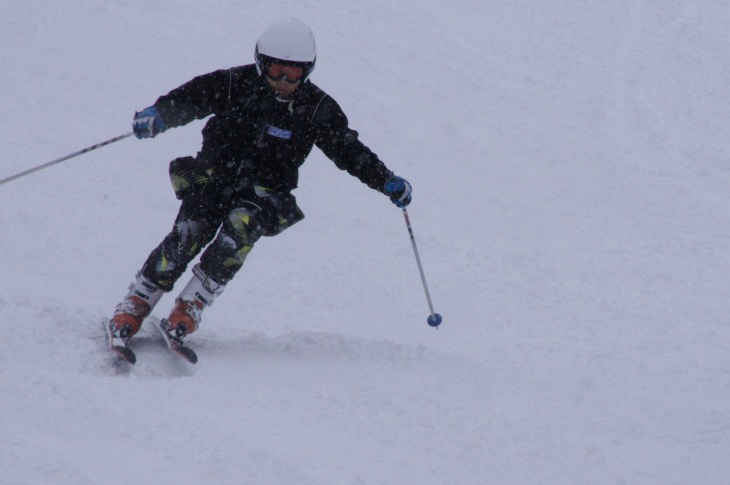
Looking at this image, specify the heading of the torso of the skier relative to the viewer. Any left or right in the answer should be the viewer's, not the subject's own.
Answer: facing the viewer

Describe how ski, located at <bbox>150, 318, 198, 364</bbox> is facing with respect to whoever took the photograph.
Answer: facing the viewer and to the right of the viewer

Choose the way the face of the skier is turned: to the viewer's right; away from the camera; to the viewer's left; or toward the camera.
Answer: toward the camera
